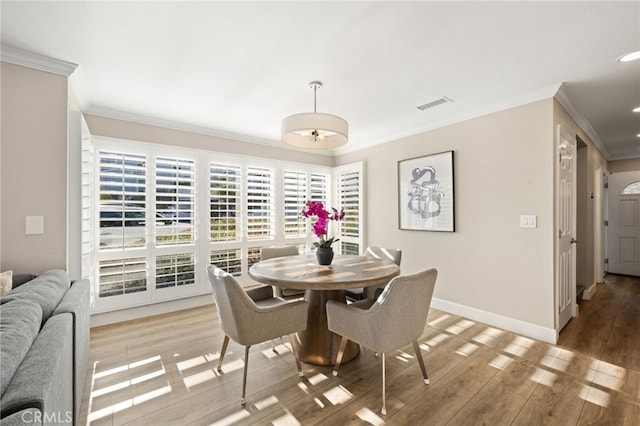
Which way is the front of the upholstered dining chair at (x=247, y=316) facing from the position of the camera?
facing away from the viewer and to the right of the viewer

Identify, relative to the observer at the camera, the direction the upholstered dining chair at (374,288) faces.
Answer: facing the viewer and to the left of the viewer

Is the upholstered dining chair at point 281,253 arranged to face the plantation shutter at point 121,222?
no

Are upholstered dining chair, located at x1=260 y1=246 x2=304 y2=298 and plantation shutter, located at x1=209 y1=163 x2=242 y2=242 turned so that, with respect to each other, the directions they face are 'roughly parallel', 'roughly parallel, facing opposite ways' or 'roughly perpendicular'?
roughly parallel

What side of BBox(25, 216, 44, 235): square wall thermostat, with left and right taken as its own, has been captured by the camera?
front

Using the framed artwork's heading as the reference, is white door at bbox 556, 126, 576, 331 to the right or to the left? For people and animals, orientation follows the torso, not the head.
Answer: on its left

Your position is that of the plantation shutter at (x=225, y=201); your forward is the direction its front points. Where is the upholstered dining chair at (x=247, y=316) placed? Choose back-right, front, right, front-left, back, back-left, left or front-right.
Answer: front-right

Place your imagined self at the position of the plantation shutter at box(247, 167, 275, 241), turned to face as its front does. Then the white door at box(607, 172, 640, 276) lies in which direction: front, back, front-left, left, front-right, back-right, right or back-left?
front-left

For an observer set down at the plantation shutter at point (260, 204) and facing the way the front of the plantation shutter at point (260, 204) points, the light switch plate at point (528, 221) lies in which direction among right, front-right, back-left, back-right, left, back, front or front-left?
front

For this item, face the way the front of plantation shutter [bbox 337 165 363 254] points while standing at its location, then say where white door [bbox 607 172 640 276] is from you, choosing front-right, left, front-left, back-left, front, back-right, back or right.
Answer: back-left

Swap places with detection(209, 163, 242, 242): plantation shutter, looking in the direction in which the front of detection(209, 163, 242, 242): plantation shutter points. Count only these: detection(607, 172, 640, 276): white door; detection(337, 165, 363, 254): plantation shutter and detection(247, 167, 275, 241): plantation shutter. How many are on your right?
0

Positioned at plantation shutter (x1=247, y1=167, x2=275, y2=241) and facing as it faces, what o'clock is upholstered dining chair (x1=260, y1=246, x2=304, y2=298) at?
The upholstered dining chair is roughly at 1 o'clock from the plantation shutter.

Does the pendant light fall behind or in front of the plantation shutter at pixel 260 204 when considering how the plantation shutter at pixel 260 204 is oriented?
in front

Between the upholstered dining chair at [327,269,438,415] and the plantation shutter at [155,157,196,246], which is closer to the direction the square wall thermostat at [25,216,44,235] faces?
the upholstered dining chair

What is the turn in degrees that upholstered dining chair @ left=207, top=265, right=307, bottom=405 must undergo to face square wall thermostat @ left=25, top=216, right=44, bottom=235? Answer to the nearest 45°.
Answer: approximately 135° to its left

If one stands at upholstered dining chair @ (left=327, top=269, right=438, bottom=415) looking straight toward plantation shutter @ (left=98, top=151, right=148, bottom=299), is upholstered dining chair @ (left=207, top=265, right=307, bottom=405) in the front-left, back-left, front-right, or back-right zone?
front-left

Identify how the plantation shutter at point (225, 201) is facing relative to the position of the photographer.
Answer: facing the viewer and to the right of the viewer

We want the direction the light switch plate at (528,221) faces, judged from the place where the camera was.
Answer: facing the viewer
